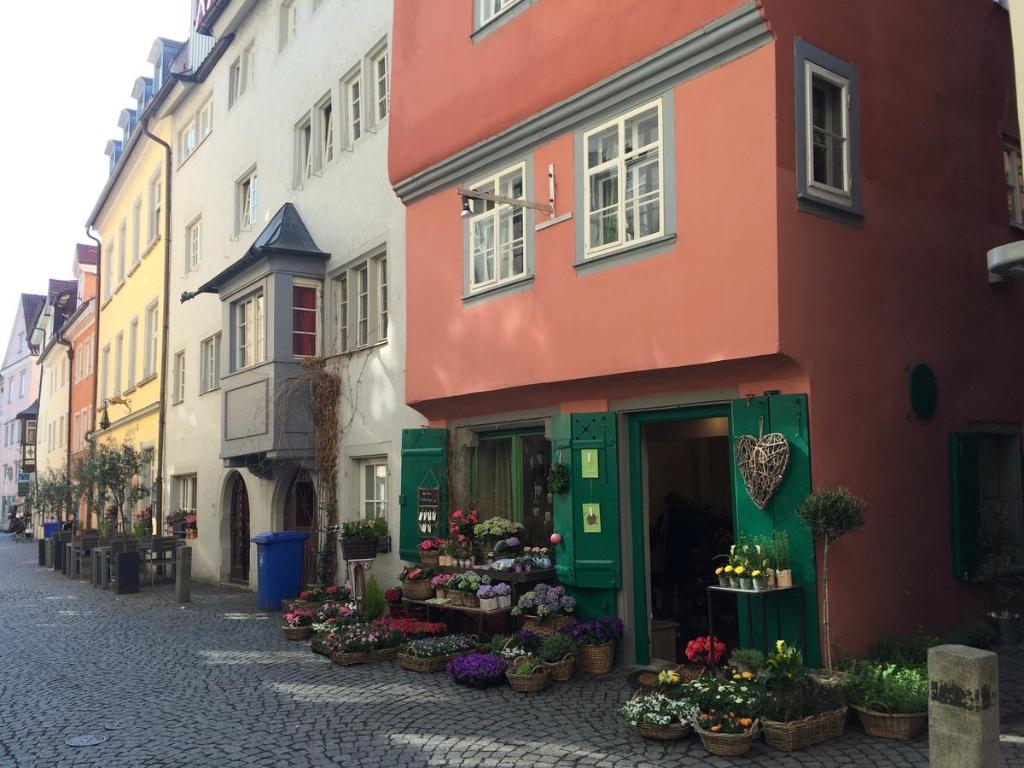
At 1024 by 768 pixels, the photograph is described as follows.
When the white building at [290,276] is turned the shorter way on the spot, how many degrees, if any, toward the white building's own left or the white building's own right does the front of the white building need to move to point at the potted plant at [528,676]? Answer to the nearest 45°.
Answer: approximately 45° to the white building's own left

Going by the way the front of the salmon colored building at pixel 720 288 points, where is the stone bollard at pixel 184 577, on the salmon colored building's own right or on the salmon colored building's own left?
on the salmon colored building's own right

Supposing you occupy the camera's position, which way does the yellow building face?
facing to the left of the viewer

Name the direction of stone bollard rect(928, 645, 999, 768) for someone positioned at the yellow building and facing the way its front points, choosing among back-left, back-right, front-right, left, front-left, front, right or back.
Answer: left

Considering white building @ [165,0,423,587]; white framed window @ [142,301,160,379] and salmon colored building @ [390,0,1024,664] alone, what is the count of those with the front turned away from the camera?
0

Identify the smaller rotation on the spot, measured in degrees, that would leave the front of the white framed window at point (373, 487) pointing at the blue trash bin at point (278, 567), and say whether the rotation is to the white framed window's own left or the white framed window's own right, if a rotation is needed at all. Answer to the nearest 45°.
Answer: approximately 90° to the white framed window's own right

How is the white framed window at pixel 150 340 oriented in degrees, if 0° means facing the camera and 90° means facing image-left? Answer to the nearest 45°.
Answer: approximately 90°

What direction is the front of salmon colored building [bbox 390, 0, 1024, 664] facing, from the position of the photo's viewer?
facing the viewer and to the left of the viewer

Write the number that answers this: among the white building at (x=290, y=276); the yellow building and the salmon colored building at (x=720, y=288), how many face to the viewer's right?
0

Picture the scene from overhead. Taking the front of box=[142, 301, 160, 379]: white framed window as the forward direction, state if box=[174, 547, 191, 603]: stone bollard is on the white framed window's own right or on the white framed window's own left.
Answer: on the white framed window's own left
